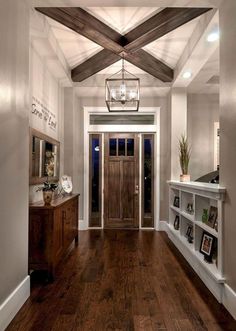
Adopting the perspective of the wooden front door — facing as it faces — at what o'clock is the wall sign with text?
The wall sign with text is roughly at 1 o'clock from the wooden front door.

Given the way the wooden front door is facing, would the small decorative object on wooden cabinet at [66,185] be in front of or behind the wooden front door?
in front

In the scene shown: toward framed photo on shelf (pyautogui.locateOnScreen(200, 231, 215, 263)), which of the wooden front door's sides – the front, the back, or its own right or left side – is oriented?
front

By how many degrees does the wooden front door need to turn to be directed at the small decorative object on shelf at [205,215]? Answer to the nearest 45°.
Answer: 0° — it already faces it

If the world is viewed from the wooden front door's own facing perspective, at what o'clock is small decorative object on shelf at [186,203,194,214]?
The small decorative object on shelf is roughly at 11 o'clock from the wooden front door.

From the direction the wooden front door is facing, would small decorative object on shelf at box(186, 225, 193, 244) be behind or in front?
in front

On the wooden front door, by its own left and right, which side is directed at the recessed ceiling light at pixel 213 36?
front

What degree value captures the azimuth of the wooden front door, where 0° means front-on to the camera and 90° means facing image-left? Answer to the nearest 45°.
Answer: approximately 0°

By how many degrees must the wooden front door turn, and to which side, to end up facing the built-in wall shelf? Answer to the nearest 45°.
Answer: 0° — it already faces it
